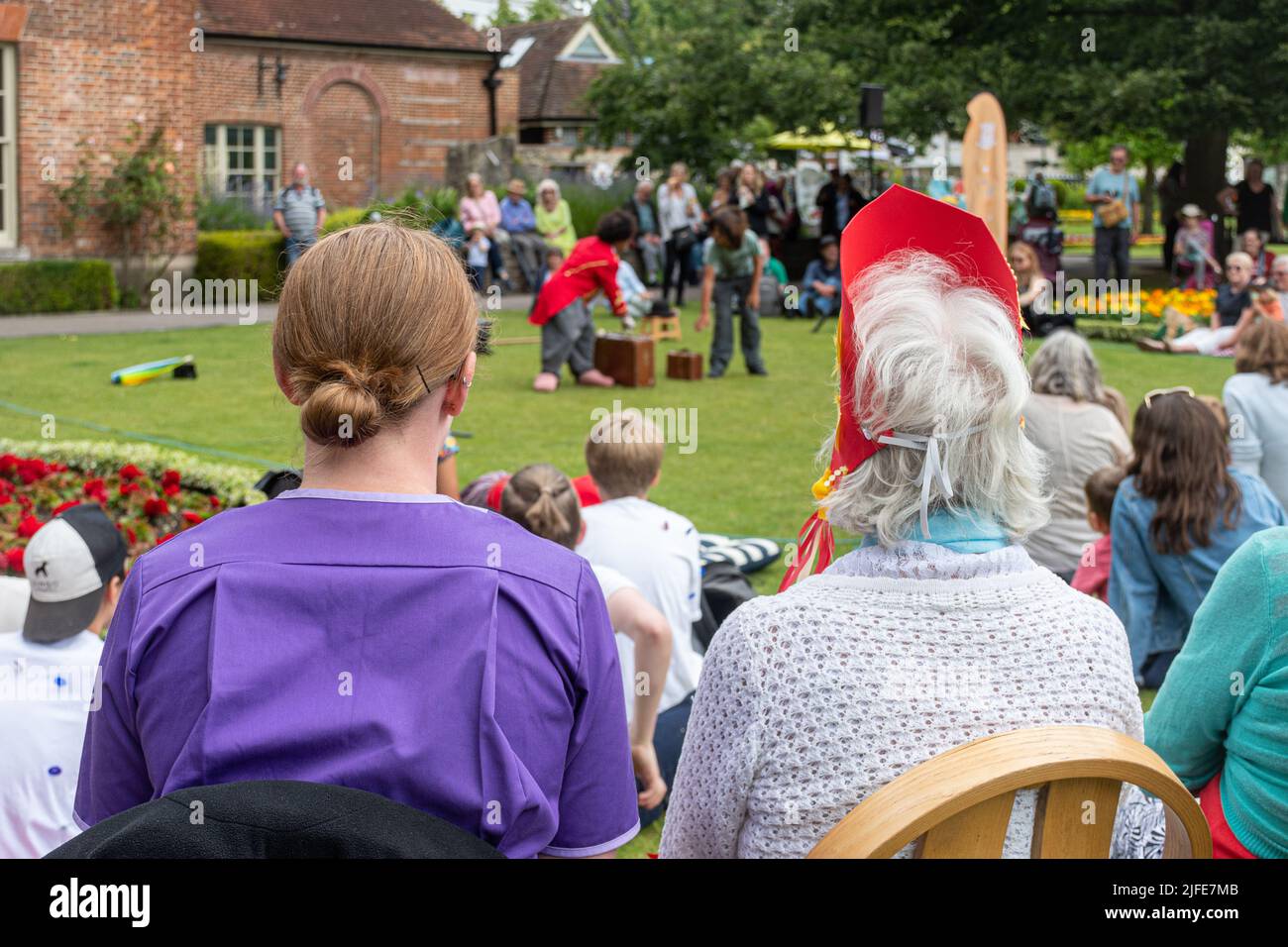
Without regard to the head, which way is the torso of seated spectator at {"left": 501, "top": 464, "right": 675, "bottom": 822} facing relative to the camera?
away from the camera

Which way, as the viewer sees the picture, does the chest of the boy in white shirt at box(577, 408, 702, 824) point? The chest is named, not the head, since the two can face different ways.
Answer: away from the camera

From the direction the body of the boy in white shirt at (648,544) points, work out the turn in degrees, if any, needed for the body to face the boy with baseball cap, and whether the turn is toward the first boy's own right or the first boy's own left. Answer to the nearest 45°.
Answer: approximately 135° to the first boy's own left

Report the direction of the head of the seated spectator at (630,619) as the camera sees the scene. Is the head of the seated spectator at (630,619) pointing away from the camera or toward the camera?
away from the camera

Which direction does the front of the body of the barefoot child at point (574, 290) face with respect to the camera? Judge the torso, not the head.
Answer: to the viewer's right

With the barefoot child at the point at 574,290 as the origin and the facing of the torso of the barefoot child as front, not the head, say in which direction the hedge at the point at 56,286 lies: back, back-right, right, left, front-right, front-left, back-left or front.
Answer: back-left
